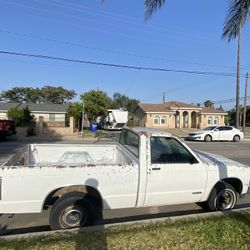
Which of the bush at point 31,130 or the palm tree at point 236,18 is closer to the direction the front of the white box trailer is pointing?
the bush

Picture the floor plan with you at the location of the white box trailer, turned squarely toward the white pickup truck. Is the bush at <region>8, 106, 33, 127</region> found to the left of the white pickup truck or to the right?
right

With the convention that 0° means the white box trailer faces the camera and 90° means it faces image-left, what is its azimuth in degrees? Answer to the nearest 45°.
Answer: approximately 45°

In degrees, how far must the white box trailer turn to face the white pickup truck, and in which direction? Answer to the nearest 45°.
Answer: approximately 45° to its left

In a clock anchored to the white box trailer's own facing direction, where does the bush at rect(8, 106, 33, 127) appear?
The bush is roughly at 12 o'clock from the white box trailer.

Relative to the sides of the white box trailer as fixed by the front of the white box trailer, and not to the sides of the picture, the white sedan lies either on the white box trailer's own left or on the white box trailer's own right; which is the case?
on the white box trailer's own left

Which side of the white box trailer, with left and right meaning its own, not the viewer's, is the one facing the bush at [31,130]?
front

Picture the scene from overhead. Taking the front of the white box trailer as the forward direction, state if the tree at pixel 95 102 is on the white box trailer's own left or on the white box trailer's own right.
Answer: on the white box trailer's own right
